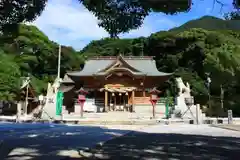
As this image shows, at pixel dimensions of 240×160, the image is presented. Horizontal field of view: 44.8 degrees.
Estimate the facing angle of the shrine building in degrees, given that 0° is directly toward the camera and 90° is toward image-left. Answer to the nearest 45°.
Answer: approximately 0°
